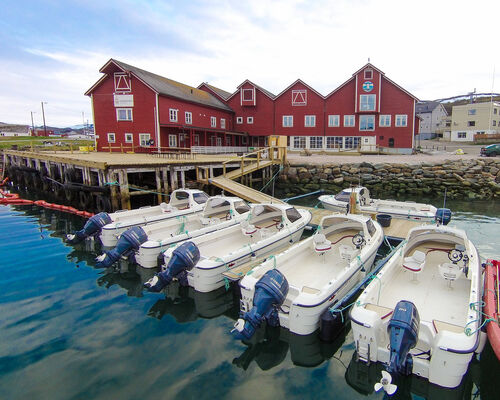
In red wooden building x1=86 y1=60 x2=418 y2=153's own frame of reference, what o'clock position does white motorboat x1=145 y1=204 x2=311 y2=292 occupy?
The white motorboat is roughly at 12 o'clock from the red wooden building.

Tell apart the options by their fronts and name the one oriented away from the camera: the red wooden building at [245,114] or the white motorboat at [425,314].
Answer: the white motorboat

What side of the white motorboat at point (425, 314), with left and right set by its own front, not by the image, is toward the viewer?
back

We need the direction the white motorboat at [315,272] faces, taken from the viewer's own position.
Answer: facing away from the viewer and to the right of the viewer

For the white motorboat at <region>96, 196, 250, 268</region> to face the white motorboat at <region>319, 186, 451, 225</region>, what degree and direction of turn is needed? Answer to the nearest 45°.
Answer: approximately 45° to its right

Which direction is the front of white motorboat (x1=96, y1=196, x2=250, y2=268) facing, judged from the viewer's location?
facing away from the viewer and to the right of the viewer

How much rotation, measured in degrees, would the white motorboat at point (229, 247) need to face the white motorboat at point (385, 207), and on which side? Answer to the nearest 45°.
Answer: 0° — it already faces it

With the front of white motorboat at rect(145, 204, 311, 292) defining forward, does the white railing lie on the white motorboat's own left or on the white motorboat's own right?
on the white motorboat's own left

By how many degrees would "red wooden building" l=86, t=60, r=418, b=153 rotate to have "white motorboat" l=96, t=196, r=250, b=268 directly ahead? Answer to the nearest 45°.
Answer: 0° — it already faces it

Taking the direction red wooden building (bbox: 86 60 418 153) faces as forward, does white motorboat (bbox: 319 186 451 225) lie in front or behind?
in front

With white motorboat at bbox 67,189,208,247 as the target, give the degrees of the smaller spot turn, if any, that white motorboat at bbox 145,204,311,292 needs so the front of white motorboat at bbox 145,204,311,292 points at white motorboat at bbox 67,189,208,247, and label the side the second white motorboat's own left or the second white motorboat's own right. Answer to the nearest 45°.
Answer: approximately 90° to the second white motorboat's own left

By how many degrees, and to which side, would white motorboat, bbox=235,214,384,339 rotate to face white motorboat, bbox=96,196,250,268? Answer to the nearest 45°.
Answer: approximately 90° to its left

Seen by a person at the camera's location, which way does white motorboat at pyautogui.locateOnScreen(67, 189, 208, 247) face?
facing away from the viewer and to the right of the viewer

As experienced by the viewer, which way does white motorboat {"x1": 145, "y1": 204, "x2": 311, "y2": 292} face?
facing away from the viewer and to the right of the viewer

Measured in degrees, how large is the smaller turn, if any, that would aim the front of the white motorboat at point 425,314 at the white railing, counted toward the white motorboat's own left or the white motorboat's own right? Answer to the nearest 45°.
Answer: approximately 45° to the white motorboat's own left

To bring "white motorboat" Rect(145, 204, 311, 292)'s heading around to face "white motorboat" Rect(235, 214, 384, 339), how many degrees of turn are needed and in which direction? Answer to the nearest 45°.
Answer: approximately 90° to its right
